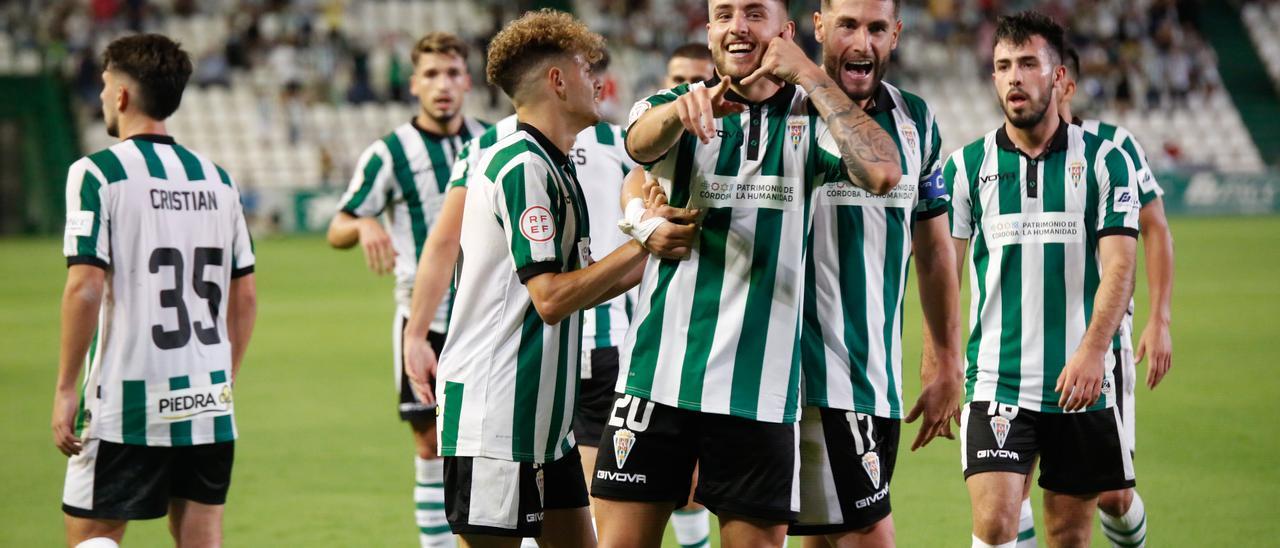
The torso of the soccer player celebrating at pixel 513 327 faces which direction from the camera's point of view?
to the viewer's right

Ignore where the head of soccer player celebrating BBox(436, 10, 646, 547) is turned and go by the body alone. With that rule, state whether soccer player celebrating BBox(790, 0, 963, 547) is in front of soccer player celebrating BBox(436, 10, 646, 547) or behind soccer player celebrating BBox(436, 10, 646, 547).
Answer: in front

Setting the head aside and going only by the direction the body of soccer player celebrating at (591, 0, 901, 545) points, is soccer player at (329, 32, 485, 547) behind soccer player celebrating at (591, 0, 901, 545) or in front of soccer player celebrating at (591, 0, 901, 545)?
behind

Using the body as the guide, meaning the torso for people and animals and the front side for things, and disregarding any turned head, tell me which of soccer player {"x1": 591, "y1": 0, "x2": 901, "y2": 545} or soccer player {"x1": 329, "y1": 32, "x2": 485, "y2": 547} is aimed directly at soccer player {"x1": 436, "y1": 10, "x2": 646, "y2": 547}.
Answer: soccer player {"x1": 329, "y1": 32, "x2": 485, "y2": 547}

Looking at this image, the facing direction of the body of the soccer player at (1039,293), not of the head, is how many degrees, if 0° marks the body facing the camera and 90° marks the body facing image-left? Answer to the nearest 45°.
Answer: approximately 0°

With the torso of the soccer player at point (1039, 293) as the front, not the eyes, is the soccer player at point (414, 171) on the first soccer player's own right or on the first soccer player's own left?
on the first soccer player's own right

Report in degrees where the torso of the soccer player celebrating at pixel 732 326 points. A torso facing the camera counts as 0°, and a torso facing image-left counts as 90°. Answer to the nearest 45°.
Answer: approximately 0°

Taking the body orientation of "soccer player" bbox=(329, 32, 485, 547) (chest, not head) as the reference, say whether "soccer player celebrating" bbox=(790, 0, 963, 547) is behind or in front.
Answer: in front

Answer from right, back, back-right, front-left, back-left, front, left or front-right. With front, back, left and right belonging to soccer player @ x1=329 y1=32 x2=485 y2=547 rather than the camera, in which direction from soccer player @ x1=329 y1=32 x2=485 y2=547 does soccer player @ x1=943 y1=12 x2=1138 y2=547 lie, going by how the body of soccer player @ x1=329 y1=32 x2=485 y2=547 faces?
front-left

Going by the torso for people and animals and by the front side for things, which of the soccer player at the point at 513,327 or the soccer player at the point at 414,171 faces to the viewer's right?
the soccer player at the point at 513,327
